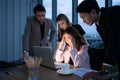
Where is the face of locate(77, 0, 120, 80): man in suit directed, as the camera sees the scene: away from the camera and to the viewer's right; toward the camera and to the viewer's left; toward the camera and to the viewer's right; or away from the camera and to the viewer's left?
toward the camera and to the viewer's left

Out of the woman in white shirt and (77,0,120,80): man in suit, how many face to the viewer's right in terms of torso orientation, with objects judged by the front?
0

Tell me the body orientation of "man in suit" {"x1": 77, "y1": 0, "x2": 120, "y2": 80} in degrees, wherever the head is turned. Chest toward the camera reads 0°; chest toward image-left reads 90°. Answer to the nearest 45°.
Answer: approximately 90°

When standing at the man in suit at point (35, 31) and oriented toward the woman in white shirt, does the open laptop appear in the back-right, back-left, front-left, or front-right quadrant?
front-right

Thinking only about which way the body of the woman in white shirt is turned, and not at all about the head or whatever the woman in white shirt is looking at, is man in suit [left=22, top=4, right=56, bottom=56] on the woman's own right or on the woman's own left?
on the woman's own right

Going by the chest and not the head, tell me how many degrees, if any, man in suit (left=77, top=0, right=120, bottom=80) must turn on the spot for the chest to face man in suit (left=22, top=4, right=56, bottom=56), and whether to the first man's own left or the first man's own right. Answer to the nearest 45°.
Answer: approximately 45° to the first man's own right
